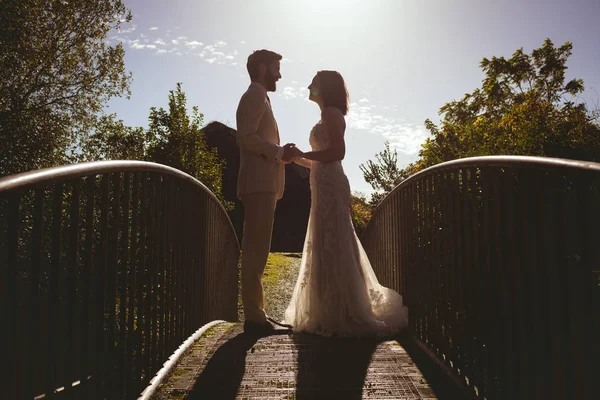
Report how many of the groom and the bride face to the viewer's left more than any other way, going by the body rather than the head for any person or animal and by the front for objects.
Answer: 1

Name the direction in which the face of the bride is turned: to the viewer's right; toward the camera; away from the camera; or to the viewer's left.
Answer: to the viewer's left

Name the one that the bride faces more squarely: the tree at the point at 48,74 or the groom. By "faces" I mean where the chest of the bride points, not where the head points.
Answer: the groom

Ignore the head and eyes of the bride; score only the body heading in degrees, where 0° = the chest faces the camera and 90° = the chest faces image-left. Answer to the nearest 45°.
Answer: approximately 90°

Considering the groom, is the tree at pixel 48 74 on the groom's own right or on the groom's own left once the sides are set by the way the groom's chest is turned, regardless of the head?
on the groom's own left

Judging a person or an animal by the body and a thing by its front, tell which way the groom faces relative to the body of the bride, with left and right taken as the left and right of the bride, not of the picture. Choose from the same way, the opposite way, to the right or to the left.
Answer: the opposite way

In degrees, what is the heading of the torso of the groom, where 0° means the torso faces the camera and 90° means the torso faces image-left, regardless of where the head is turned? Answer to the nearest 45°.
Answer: approximately 270°

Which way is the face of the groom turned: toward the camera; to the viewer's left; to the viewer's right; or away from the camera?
to the viewer's right

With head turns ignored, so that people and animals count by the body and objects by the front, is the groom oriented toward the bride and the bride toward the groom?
yes
